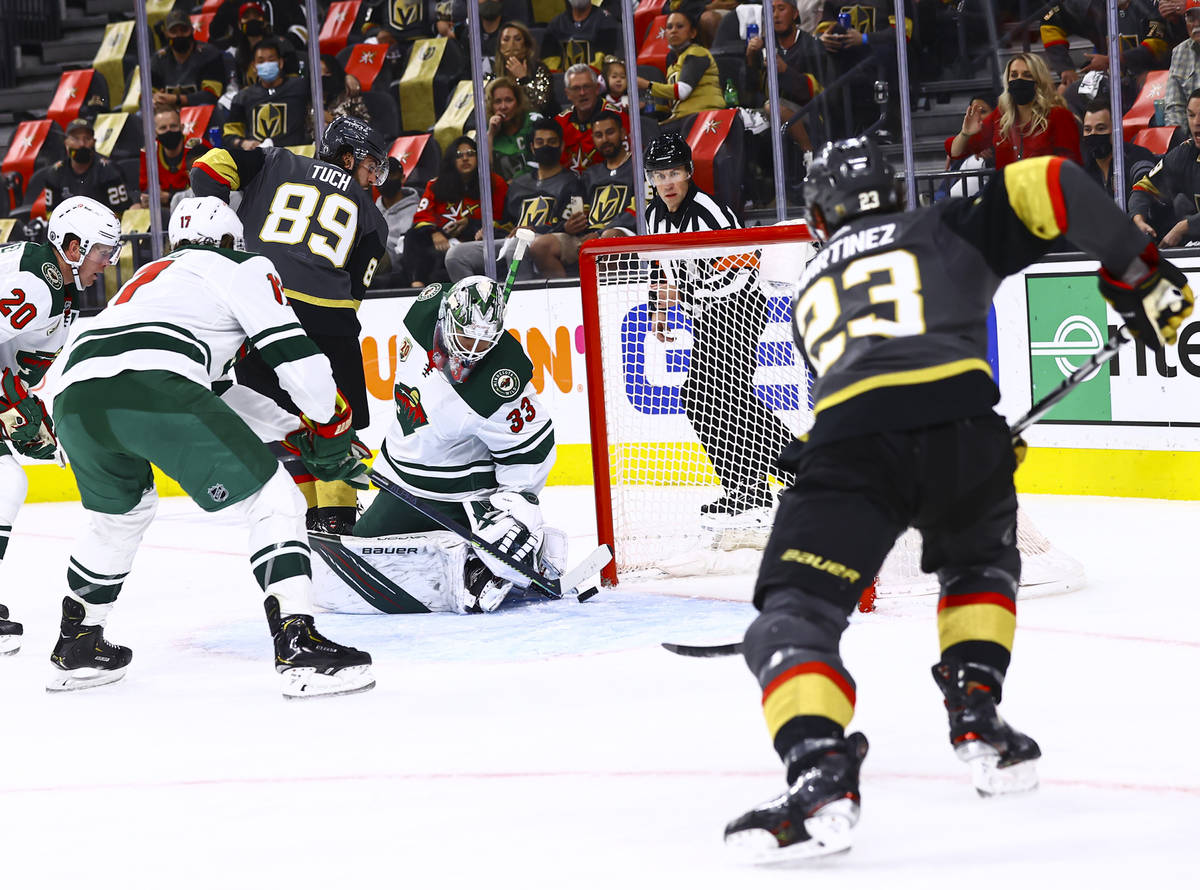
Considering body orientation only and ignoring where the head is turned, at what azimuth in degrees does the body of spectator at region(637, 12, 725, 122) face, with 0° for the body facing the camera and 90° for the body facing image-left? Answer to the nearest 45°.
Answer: approximately 45°

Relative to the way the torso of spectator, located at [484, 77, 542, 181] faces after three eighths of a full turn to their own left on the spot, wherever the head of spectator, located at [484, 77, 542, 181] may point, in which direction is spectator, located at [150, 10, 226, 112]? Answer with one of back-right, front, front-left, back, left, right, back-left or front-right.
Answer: left

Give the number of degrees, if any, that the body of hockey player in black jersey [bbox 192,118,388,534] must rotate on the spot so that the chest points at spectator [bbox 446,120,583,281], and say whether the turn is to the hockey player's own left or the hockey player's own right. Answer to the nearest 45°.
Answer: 0° — they already face them

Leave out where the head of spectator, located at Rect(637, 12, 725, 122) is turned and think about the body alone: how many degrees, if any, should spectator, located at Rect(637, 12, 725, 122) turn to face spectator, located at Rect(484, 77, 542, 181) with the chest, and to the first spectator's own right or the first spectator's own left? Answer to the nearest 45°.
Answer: approximately 45° to the first spectator's own right

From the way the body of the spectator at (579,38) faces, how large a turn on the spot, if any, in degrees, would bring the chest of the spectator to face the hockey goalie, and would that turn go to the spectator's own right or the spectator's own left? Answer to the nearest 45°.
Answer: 0° — they already face them

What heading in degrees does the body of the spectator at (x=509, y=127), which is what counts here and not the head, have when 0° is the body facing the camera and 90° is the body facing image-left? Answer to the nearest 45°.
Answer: approximately 0°

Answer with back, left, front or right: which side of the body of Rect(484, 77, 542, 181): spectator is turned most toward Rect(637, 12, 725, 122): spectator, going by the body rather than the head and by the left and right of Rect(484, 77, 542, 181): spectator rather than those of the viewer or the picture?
left
